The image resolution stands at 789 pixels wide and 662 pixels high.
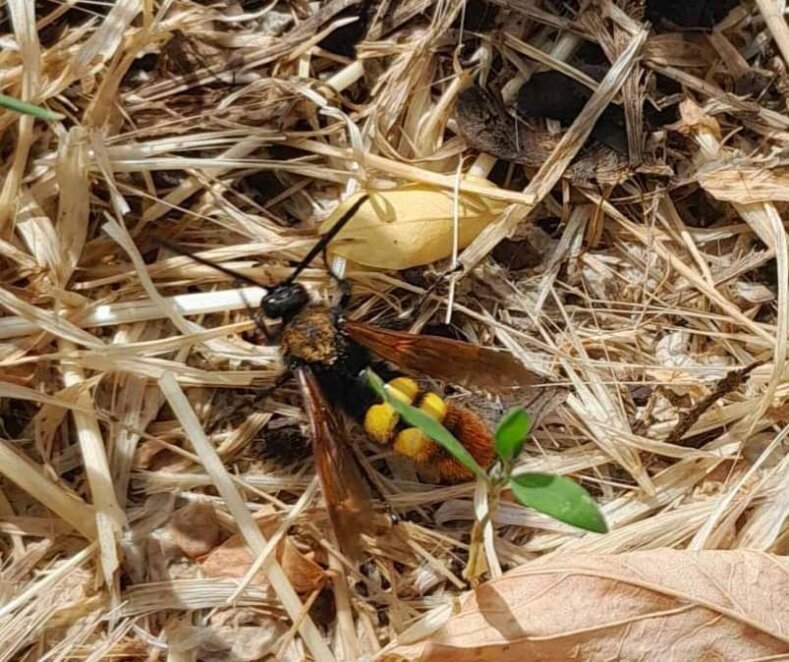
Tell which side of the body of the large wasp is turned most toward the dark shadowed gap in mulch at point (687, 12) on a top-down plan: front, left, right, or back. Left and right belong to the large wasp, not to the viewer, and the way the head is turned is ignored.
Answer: right

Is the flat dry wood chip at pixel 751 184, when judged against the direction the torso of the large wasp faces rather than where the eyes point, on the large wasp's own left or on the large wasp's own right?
on the large wasp's own right

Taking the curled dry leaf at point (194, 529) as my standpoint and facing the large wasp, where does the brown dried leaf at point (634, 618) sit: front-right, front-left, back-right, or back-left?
front-right

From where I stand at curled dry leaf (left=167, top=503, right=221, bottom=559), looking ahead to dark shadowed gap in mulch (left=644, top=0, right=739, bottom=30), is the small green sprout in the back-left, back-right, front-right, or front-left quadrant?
front-right

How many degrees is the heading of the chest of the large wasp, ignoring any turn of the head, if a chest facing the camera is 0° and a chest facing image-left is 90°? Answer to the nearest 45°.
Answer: approximately 135°

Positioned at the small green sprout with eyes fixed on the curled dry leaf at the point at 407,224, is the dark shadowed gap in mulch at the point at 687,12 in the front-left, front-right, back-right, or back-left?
front-right

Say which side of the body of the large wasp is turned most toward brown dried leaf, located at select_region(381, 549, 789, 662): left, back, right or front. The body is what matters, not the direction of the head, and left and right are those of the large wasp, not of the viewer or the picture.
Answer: back

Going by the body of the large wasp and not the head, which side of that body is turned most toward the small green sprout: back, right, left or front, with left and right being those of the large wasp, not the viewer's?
back
